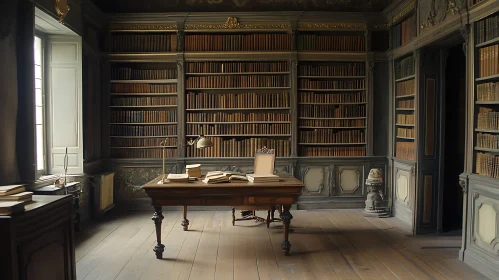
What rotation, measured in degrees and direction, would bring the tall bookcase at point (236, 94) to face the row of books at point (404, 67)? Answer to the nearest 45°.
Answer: approximately 90° to its left

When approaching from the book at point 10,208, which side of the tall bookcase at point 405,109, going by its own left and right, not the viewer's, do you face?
front

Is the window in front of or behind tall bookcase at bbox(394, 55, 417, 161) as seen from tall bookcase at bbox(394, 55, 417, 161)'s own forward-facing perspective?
in front

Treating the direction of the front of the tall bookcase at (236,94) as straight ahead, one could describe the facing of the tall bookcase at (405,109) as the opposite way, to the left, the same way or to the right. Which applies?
to the right

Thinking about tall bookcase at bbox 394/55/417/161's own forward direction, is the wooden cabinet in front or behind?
in front

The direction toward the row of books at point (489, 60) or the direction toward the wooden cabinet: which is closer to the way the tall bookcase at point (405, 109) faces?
the wooden cabinet

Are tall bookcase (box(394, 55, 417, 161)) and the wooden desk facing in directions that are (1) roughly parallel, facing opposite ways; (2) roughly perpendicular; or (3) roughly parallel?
roughly perpendicular

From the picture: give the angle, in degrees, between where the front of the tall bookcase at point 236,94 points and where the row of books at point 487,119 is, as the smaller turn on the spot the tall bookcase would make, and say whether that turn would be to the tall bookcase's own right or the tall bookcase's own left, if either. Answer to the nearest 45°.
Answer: approximately 45° to the tall bookcase's own left
